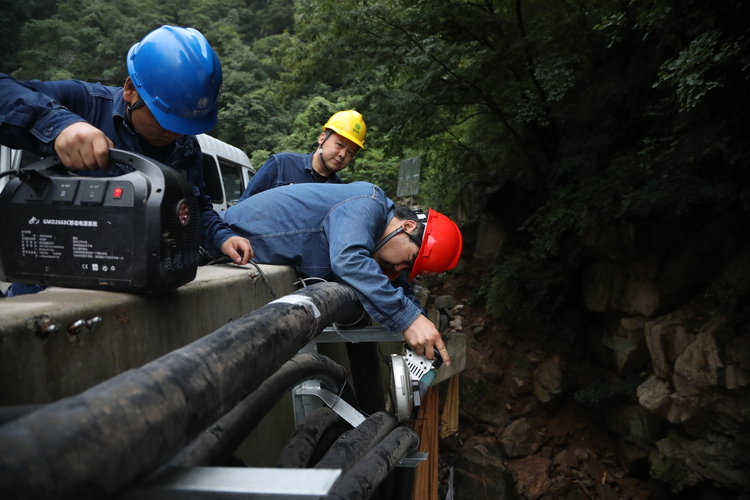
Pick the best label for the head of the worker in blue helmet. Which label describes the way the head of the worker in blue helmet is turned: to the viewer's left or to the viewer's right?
to the viewer's right

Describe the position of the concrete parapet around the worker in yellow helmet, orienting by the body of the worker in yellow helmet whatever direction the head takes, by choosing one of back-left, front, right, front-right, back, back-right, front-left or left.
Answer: front-right

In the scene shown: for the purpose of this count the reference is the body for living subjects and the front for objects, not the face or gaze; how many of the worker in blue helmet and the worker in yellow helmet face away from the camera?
0

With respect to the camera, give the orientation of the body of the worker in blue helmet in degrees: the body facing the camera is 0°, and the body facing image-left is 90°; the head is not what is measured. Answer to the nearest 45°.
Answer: approximately 315°

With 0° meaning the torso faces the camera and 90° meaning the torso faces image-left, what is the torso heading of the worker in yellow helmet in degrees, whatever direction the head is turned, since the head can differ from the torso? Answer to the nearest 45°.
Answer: approximately 315°

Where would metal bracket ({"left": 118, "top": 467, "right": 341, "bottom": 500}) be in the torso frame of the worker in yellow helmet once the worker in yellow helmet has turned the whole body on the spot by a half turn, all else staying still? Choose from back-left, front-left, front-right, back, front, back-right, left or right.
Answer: back-left
